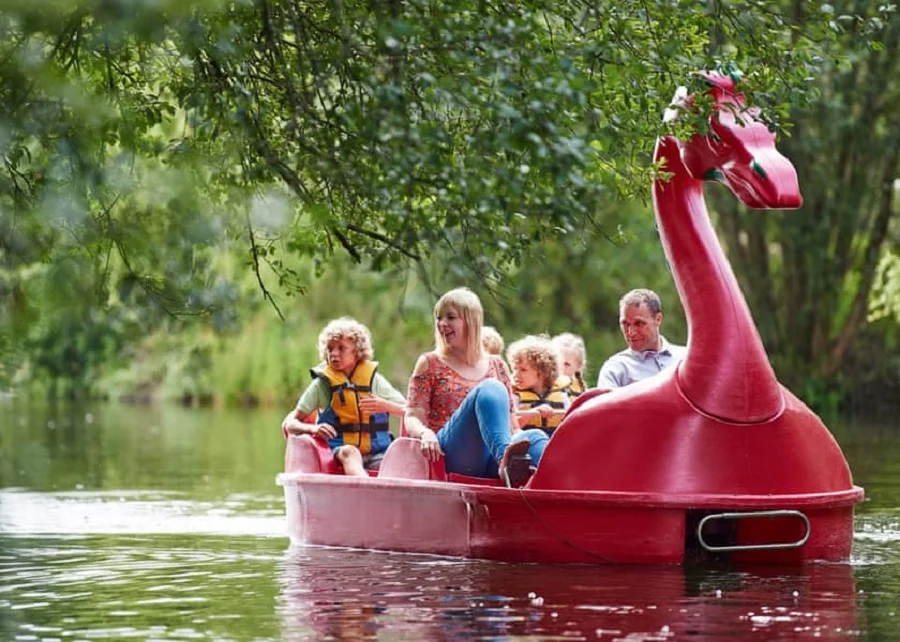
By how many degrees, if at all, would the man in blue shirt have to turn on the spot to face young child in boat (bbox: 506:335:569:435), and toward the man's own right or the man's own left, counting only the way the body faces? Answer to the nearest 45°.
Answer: approximately 135° to the man's own right

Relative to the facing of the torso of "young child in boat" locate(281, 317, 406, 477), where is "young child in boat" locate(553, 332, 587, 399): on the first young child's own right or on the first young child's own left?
on the first young child's own left

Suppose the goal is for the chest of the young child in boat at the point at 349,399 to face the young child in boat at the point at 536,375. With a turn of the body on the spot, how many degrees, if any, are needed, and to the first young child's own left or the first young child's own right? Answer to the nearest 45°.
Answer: approximately 90° to the first young child's own left

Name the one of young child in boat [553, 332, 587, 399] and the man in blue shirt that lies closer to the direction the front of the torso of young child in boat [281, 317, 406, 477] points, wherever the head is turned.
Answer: the man in blue shirt

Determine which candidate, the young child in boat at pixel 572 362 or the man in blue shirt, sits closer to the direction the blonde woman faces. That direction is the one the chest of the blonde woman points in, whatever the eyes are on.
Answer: the man in blue shirt

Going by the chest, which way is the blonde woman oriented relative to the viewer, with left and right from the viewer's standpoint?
facing the viewer and to the right of the viewer

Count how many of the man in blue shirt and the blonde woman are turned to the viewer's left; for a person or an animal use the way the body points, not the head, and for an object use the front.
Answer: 0

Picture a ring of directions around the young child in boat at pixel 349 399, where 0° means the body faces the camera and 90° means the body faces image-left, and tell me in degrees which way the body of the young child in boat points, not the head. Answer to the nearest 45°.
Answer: approximately 0°

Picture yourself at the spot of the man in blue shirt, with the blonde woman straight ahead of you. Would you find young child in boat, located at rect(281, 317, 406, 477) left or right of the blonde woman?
right
